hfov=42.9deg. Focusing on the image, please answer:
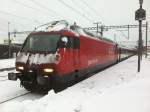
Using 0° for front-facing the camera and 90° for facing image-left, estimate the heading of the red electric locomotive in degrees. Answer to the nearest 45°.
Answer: approximately 45°
